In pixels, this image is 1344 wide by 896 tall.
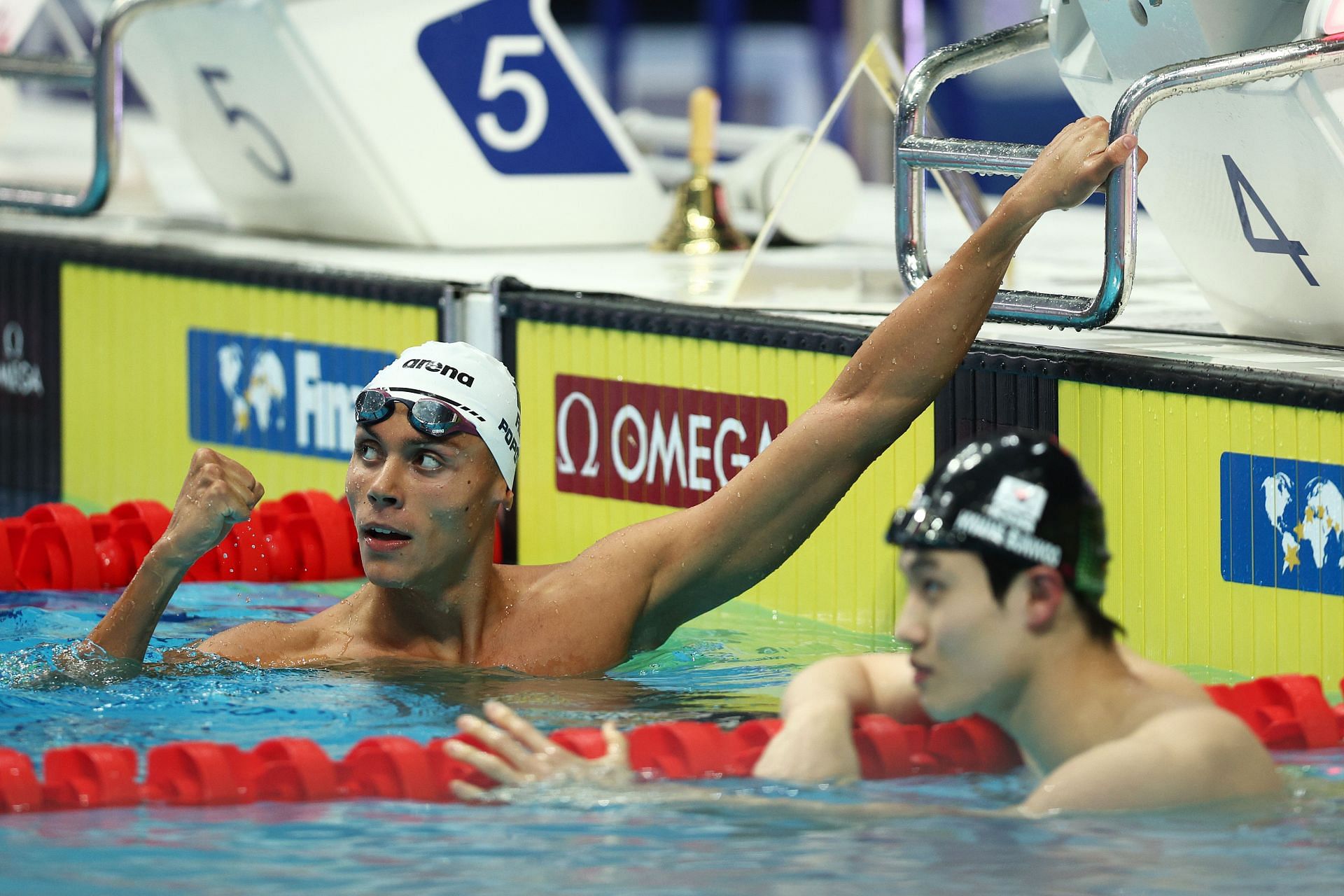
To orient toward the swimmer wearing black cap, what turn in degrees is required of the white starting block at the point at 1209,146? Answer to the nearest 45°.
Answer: approximately 45° to its left

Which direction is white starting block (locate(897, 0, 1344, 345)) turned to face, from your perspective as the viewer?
facing the viewer and to the left of the viewer

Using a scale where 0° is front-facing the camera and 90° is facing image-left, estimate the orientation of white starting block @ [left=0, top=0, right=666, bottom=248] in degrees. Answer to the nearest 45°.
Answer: approximately 45°

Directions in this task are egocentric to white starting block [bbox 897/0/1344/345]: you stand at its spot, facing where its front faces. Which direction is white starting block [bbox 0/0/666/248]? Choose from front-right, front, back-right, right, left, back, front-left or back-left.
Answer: right

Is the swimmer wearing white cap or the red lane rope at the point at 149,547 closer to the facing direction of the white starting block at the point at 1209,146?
the swimmer wearing white cap

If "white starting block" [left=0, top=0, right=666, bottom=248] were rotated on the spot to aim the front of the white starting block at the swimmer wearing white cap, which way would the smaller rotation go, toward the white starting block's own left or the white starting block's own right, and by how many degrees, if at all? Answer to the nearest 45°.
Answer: approximately 45° to the white starting block's own left

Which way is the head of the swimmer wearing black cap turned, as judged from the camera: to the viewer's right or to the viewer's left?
to the viewer's left

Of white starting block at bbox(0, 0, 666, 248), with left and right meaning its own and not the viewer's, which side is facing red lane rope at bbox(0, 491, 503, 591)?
front

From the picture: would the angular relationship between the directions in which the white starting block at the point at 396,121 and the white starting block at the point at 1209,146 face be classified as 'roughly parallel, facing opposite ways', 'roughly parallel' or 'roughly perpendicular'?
roughly parallel

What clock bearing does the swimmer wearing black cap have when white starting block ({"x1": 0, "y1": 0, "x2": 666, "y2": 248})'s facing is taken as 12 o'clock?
The swimmer wearing black cap is roughly at 10 o'clock from the white starting block.

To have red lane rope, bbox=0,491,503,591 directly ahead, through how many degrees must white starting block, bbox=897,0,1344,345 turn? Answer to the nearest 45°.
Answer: approximately 45° to its right

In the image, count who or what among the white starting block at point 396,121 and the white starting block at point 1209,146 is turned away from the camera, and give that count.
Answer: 0

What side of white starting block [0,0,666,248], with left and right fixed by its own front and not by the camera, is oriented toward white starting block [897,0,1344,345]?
left
